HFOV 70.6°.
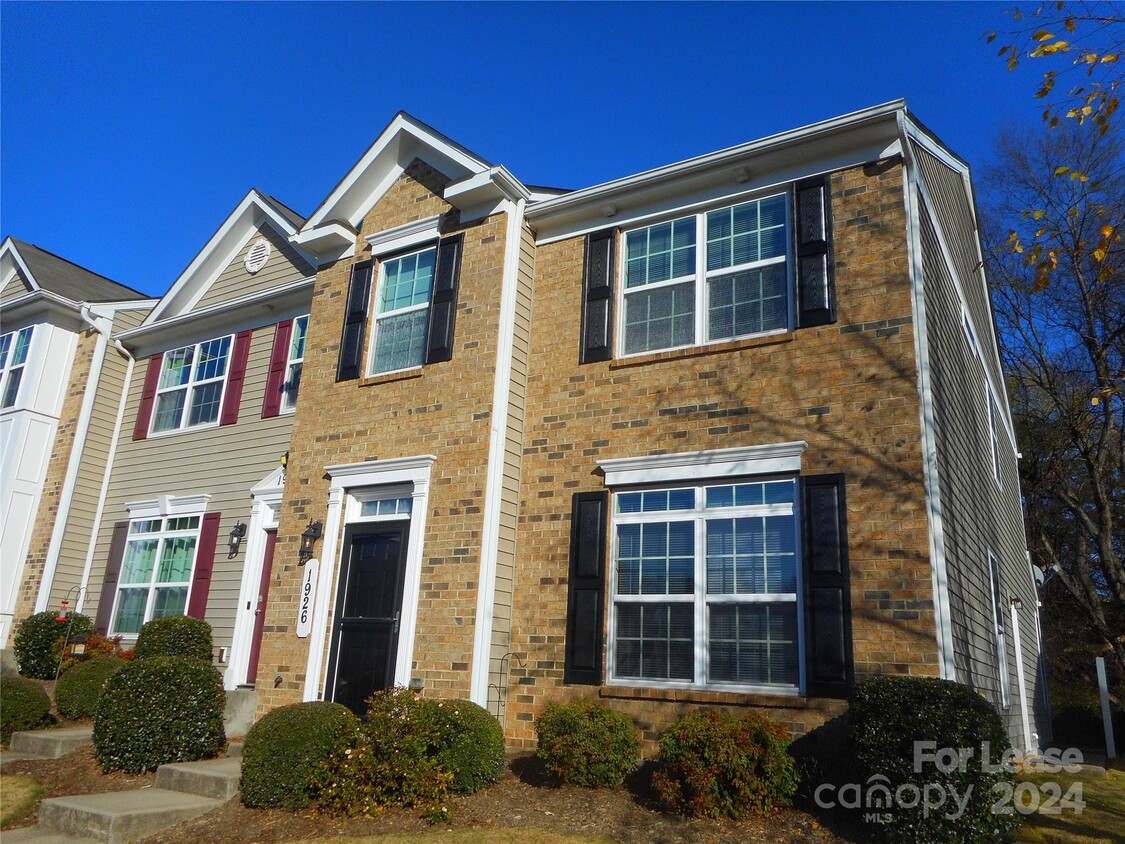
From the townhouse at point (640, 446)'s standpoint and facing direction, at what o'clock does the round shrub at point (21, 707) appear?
The round shrub is roughly at 2 o'clock from the townhouse.

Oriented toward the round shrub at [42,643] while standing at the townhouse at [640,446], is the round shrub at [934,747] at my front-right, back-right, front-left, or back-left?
back-left

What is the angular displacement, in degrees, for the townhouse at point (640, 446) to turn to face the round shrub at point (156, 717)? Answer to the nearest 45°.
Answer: approximately 45° to its right

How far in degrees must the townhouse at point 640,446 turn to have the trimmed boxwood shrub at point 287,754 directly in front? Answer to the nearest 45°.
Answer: approximately 45° to its right

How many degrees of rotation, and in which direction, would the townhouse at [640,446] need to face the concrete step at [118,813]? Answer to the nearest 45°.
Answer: approximately 45° to its right

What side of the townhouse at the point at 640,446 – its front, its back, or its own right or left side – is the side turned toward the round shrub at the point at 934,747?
left

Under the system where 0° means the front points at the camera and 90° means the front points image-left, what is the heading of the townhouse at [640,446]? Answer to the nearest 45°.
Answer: approximately 45°

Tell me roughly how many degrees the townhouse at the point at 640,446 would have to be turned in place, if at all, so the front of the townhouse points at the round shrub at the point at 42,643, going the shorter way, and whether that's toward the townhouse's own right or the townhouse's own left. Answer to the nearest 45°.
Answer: approximately 90° to the townhouse's own right

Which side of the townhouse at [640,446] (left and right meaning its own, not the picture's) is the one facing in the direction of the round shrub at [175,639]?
right

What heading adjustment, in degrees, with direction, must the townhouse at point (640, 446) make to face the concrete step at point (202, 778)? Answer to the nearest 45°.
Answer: approximately 45° to its right
